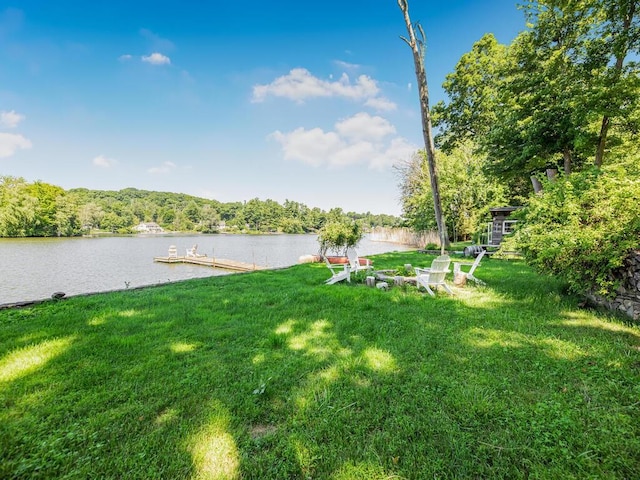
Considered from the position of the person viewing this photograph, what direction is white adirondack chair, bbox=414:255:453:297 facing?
facing away from the viewer and to the left of the viewer

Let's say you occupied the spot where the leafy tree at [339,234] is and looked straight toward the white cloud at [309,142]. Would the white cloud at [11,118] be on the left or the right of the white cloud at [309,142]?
left

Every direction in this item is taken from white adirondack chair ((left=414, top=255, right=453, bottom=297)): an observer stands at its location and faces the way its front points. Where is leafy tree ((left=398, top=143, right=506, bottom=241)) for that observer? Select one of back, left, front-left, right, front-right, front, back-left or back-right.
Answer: front-right

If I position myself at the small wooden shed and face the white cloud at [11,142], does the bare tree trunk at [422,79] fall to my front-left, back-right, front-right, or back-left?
front-left

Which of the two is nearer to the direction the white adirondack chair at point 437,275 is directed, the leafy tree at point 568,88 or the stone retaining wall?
the leafy tree

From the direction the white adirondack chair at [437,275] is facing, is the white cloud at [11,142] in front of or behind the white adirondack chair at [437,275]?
in front

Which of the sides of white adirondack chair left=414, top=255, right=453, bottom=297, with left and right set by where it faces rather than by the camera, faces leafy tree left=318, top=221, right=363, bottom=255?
front
